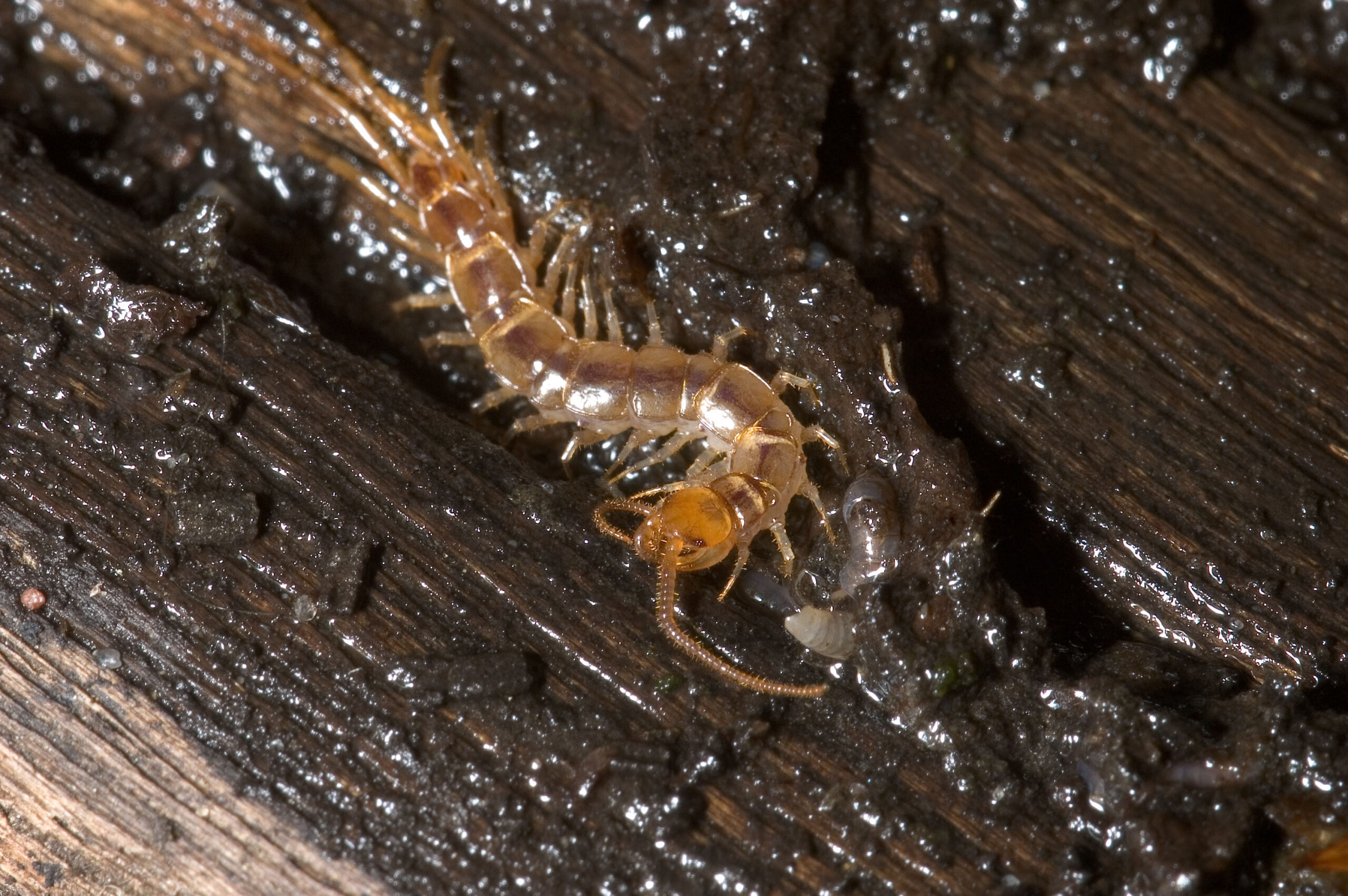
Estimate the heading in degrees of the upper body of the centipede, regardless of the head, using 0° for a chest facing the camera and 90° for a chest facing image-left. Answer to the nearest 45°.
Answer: approximately 45°

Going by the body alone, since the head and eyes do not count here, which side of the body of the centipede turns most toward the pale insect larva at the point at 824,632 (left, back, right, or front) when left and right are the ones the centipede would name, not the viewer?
front
